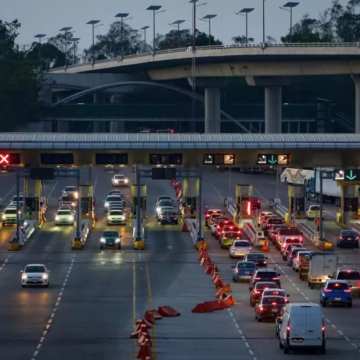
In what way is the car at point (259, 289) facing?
away from the camera

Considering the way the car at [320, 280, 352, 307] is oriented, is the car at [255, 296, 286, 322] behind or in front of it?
behind

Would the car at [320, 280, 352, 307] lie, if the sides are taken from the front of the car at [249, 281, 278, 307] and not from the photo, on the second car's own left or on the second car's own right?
on the second car's own right

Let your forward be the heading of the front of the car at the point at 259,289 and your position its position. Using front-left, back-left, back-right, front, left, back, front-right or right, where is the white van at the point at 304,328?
back

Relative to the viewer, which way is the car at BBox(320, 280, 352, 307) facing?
away from the camera

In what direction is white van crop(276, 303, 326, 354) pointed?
away from the camera

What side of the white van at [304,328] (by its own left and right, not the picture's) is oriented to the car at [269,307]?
front

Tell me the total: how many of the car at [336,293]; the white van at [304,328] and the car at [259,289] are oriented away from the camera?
3

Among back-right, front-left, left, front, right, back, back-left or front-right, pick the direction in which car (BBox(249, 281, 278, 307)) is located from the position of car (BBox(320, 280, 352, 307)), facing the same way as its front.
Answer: left

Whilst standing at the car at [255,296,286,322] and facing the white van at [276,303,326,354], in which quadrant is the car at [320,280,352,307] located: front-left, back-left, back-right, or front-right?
back-left

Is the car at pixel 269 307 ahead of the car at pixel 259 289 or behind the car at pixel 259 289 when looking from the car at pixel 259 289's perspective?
behind
